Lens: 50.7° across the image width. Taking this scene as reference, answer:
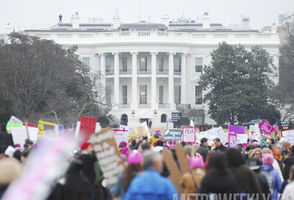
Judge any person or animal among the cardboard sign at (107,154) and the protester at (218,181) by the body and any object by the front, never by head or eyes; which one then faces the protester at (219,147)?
the protester at (218,181)

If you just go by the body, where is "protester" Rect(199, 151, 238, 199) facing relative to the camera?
away from the camera

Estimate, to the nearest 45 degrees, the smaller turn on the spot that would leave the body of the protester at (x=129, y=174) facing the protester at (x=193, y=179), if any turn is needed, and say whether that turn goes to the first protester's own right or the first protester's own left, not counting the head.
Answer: approximately 90° to the first protester's own right

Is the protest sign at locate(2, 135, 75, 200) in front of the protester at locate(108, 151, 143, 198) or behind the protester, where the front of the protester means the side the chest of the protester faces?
behind

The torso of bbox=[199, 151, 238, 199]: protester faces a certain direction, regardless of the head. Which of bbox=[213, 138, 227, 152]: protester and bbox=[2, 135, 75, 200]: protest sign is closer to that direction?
the protester

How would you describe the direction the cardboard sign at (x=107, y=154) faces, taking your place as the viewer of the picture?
facing the viewer

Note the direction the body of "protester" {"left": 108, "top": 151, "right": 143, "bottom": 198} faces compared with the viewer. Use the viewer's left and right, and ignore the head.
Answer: facing away from the viewer

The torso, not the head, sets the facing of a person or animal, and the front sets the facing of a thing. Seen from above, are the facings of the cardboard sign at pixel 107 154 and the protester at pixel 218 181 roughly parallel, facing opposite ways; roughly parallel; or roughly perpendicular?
roughly parallel, facing opposite ways

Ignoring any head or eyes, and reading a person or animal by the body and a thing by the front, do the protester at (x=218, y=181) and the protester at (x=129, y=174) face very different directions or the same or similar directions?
same or similar directions

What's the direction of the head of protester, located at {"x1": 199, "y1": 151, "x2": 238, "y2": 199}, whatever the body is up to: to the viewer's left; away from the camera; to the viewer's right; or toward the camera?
away from the camera

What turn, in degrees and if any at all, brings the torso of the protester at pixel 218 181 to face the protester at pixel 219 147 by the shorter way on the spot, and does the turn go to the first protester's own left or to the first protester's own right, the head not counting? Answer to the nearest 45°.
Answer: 0° — they already face them

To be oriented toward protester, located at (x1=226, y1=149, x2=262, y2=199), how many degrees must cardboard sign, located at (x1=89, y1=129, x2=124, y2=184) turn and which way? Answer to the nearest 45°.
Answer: approximately 90° to its left

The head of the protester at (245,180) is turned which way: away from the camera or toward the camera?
away from the camera

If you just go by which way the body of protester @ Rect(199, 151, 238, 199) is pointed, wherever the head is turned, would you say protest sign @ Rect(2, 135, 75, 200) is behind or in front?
behind
